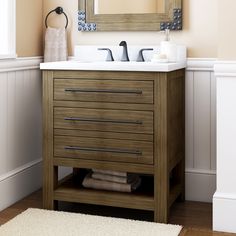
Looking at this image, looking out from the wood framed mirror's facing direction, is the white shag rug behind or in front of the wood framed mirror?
in front

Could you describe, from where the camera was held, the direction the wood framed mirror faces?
facing the viewer
